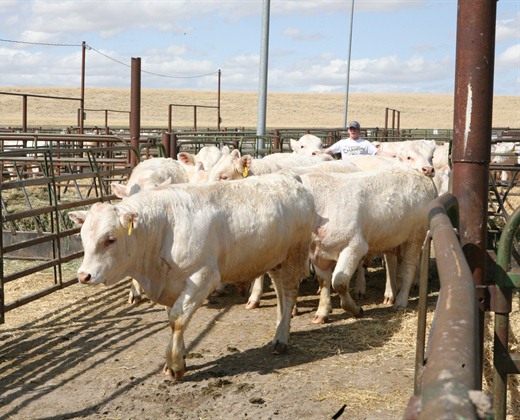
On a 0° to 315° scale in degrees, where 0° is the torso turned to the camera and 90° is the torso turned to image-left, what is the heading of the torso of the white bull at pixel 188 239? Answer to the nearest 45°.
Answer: approximately 45°

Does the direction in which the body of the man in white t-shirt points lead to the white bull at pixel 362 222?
yes

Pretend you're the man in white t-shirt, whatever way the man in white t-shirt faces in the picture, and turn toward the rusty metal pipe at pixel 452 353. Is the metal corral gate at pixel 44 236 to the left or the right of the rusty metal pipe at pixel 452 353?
right

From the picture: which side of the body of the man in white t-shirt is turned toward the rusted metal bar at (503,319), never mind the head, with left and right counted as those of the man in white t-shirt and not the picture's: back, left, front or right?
front

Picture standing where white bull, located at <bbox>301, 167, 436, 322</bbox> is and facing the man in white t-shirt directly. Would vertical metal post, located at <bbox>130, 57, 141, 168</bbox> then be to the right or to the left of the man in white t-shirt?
left

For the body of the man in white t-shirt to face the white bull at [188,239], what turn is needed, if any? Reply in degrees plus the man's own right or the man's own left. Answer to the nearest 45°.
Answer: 0° — they already face it

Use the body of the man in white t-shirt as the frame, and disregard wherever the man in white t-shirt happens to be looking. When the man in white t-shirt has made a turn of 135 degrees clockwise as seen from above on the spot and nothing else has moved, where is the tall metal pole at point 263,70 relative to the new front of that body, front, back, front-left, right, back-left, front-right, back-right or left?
front

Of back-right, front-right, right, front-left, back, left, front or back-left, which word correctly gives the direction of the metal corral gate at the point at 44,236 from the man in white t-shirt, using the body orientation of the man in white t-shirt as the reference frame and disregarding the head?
front-right

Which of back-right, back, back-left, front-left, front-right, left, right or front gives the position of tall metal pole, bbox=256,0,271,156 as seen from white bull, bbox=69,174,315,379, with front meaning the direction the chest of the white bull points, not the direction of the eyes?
back-right

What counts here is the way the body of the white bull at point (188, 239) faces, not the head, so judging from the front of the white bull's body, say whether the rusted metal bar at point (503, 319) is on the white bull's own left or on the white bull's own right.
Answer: on the white bull's own left

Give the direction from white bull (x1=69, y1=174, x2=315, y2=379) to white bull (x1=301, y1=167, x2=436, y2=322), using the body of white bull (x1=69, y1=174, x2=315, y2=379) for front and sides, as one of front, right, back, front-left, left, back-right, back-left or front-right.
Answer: back

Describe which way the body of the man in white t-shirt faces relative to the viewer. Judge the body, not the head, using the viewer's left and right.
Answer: facing the viewer

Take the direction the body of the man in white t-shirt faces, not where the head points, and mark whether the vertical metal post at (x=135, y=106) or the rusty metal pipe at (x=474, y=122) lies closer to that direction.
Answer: the rusty metal pipe

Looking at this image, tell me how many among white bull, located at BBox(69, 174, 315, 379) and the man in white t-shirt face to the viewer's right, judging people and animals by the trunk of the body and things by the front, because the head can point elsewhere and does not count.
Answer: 0

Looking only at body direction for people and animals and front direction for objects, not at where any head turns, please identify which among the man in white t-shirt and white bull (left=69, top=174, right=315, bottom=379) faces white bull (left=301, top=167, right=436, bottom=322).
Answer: the man in white t-shirt

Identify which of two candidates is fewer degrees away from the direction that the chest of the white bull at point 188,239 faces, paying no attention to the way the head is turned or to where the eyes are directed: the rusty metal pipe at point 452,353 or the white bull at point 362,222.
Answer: the rusty metal pipe
